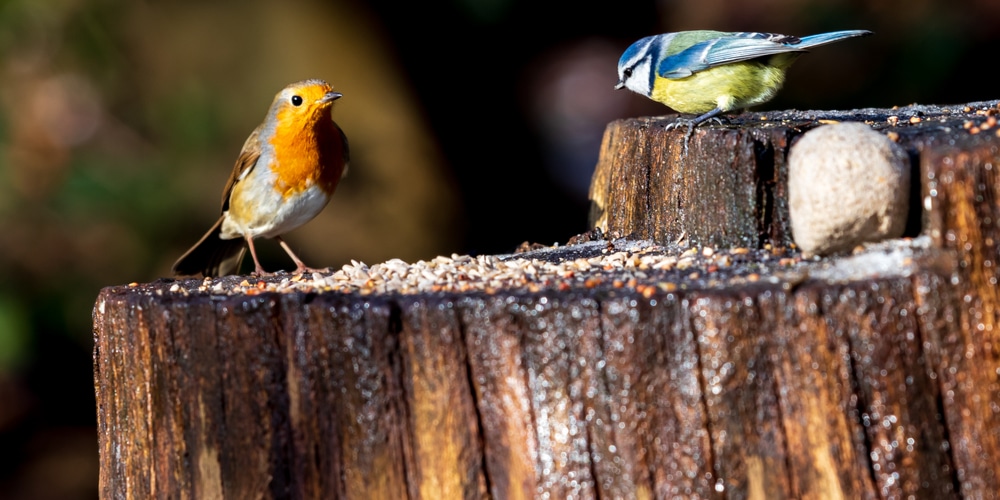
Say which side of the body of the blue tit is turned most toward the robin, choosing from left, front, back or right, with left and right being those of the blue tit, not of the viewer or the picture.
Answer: front

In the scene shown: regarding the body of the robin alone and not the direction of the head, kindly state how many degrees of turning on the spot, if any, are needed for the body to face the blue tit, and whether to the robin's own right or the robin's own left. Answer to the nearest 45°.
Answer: approximately 45° to the robin's own left

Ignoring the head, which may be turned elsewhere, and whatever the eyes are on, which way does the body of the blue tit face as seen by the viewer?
to the viewer's left

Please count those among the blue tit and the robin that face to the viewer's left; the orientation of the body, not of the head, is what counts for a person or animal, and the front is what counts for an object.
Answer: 1

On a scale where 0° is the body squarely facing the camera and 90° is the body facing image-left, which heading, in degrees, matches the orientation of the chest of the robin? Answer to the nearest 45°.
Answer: approximately 315°

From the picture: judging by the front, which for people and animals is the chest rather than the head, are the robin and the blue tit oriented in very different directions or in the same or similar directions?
very different directions
